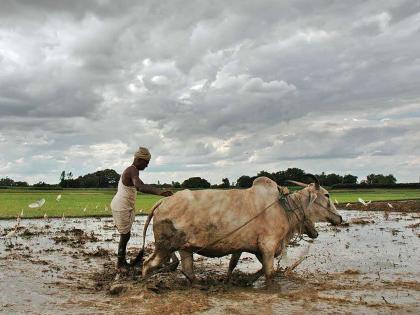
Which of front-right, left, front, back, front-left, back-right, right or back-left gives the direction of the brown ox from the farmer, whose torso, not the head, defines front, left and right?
front-right

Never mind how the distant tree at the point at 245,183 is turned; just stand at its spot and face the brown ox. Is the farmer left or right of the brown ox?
right

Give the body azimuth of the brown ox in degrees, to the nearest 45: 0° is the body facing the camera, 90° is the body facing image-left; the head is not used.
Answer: approximately 270°

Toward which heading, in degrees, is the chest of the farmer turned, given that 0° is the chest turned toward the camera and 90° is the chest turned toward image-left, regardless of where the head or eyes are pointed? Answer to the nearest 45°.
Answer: approximately 270°

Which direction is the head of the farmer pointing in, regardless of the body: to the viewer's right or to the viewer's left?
to the viewer's right

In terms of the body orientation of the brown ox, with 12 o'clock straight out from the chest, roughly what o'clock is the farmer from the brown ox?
The farmer is roughly at 7 o'clock from the brown ox.

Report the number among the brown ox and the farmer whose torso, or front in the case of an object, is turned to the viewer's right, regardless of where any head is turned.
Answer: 2

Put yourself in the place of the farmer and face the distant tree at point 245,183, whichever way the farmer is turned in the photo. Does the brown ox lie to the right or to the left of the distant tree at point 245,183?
right
